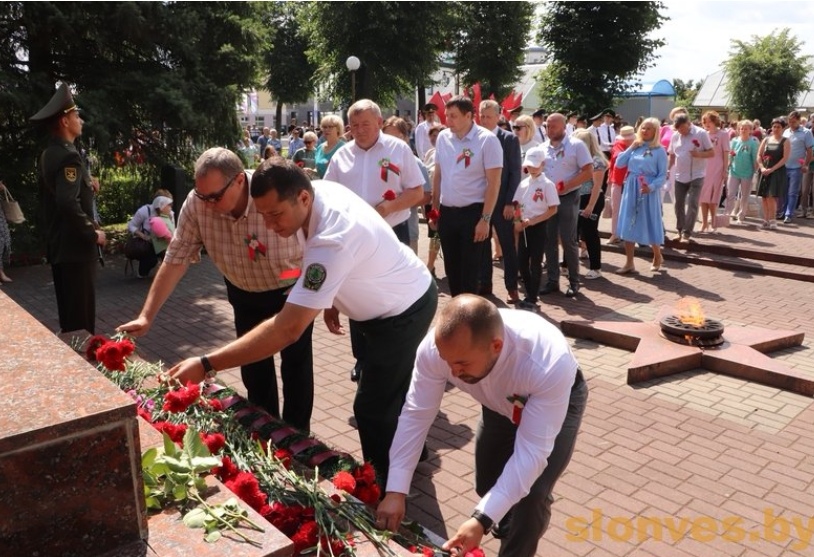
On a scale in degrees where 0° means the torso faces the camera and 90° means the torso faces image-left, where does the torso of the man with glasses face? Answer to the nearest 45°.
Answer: approximately 45°

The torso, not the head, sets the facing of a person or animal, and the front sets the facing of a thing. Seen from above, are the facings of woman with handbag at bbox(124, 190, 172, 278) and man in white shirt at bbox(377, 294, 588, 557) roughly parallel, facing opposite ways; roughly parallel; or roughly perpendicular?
roughly parallel, facing opposite ways

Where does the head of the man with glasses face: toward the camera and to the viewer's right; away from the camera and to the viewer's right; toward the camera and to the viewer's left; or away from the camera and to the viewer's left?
toward the camera and to the viewer's left

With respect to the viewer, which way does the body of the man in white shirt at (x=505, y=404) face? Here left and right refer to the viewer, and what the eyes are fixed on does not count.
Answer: facing the viewer and to the left of the viewer

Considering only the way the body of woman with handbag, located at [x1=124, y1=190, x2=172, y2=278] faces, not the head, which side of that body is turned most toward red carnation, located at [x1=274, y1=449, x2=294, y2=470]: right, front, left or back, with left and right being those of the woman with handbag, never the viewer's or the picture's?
right

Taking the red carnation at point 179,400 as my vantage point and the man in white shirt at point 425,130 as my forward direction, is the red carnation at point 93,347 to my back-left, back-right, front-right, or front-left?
front-left

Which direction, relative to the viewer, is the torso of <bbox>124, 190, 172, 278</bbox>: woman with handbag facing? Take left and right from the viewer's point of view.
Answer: facing to the right of the viewer

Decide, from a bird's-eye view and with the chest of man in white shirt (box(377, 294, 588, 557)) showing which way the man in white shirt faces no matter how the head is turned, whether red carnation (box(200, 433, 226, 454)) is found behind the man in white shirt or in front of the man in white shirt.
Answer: in front

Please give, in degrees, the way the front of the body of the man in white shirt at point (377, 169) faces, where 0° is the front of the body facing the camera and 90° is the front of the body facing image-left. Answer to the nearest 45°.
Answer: approximately 0°

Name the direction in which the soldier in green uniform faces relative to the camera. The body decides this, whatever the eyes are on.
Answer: to the viewer's right

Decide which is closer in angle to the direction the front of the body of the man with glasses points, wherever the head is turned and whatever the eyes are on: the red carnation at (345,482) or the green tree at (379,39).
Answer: the red carnation

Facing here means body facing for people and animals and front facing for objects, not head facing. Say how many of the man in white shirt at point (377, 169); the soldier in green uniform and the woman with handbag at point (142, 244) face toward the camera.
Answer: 1
